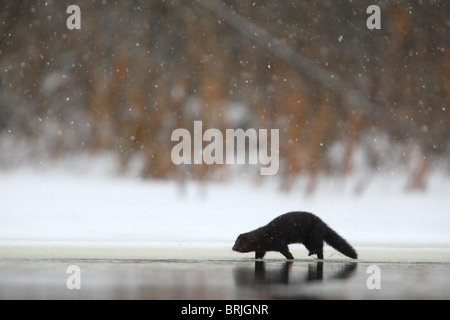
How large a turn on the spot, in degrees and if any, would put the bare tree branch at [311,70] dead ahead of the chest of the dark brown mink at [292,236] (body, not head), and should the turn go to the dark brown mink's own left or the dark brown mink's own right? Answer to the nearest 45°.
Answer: approximately 90° to the dark brown mink's own right

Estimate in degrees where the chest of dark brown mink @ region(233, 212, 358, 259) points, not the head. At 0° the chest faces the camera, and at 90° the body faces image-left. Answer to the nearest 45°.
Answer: approximately 90°
